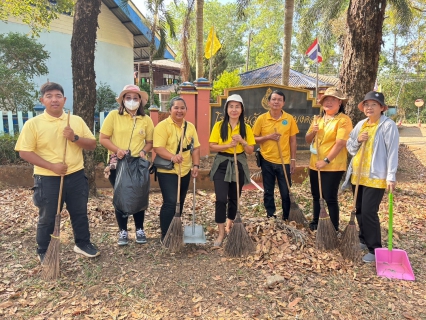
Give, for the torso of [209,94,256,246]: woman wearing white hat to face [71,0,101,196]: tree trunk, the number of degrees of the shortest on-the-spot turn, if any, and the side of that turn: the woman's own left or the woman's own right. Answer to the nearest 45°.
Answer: approximately 135° to the woman's own right

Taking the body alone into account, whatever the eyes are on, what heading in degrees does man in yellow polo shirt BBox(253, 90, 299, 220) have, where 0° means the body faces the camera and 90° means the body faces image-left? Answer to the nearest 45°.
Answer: approximately 0°

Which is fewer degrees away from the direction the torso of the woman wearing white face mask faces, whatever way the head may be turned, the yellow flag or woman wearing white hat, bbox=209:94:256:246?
the woman wearing white hat

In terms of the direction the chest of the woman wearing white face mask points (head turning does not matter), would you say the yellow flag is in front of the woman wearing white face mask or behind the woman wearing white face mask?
behind

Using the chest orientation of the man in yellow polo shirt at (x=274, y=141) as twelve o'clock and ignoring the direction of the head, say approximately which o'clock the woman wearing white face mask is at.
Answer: The woman wearing white face mask is roughly at 2 o'clock from the man in yellow polo shirt.

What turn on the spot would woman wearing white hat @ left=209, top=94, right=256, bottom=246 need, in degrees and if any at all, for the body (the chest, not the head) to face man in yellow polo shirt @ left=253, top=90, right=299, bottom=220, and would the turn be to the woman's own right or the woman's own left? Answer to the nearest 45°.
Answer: approximately 135° to the woman's own left

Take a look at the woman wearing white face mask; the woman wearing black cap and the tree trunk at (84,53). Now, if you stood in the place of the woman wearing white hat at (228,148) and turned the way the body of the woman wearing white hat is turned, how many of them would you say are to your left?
1

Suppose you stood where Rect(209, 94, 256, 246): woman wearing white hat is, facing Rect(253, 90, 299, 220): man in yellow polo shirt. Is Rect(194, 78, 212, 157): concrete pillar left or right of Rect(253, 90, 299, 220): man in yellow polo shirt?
left

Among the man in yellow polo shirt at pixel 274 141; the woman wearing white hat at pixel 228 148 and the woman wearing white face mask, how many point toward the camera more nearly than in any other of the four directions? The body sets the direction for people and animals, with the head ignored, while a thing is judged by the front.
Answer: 3

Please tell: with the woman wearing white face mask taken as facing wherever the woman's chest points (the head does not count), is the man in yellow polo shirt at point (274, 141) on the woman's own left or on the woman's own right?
on the woman's own left

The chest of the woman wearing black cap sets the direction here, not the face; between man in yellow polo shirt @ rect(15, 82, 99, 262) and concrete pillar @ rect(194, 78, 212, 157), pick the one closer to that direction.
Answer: the man in yellow polo shirt

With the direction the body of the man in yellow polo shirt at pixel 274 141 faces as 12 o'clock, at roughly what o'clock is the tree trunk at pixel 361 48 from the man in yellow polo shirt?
The tree trunk is roughly at 7 o'clock from the man in yellow polo shirt.

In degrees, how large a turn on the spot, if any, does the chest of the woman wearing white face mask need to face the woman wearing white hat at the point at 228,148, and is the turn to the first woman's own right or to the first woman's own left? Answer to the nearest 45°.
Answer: approximately 90° to the first woman's own left
